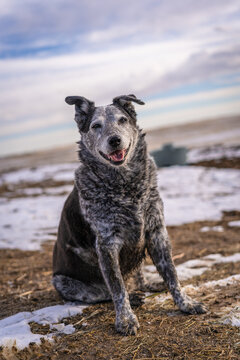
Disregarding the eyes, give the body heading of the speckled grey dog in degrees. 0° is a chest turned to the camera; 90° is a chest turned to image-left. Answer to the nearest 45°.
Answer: approximately 315°
